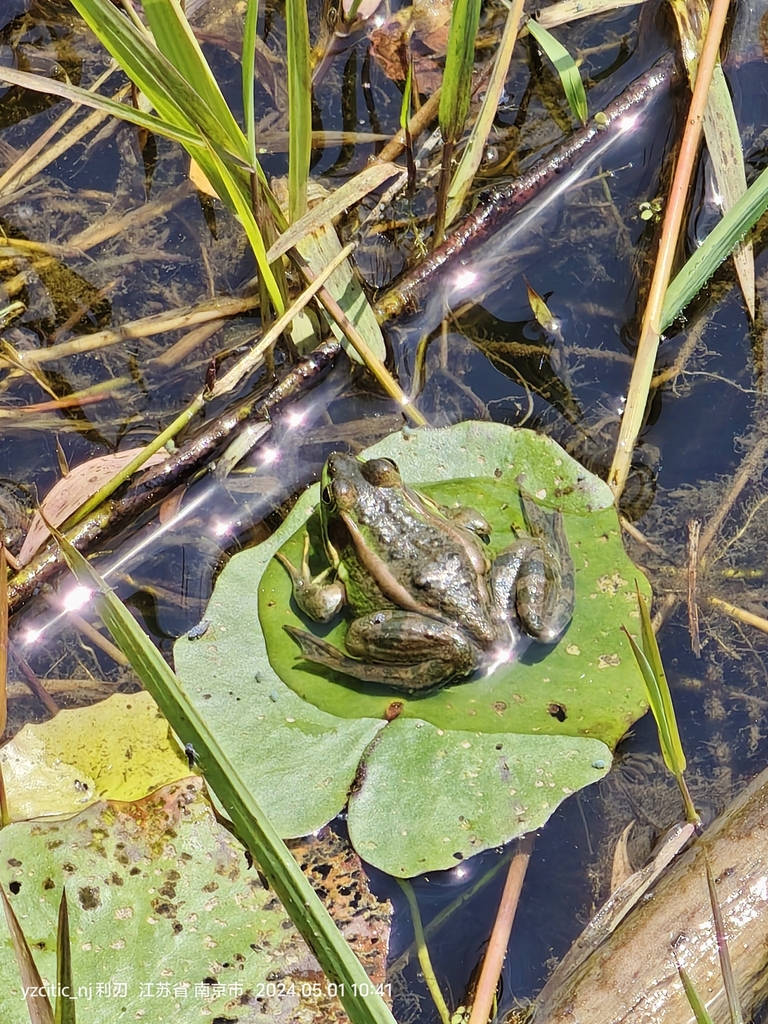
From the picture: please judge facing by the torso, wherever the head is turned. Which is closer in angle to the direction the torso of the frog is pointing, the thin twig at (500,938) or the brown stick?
the brown stick

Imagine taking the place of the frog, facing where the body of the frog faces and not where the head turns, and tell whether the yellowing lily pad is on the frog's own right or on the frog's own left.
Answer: on the frog's own left

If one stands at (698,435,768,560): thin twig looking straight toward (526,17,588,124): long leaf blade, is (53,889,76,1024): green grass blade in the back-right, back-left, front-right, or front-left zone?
back-left

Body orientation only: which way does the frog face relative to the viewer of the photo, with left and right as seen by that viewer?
facing away from the viewer and to the left of the viewer

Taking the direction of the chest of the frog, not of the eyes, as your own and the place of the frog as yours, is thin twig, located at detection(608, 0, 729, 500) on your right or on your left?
on your right

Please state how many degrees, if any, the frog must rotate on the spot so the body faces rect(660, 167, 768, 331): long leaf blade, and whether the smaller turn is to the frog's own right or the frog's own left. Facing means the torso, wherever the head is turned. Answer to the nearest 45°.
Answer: approximately 135° to the frog's own right

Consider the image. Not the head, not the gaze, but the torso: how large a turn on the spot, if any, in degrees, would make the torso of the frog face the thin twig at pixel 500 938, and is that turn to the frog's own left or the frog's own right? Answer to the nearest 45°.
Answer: approximately 135° to the frog's own left

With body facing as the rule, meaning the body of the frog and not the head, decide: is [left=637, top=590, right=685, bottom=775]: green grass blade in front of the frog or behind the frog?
behind

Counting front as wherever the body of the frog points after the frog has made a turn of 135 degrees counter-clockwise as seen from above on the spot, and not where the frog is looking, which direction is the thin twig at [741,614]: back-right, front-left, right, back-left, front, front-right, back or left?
left

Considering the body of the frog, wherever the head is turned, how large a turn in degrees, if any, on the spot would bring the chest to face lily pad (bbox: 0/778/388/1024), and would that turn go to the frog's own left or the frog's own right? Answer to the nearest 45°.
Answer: approximately 90° to the frog's own left

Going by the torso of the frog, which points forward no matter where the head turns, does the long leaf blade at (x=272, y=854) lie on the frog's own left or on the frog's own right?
on the frog's own left

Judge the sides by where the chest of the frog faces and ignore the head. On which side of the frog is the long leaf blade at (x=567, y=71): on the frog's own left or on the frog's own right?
on the frog's own right
